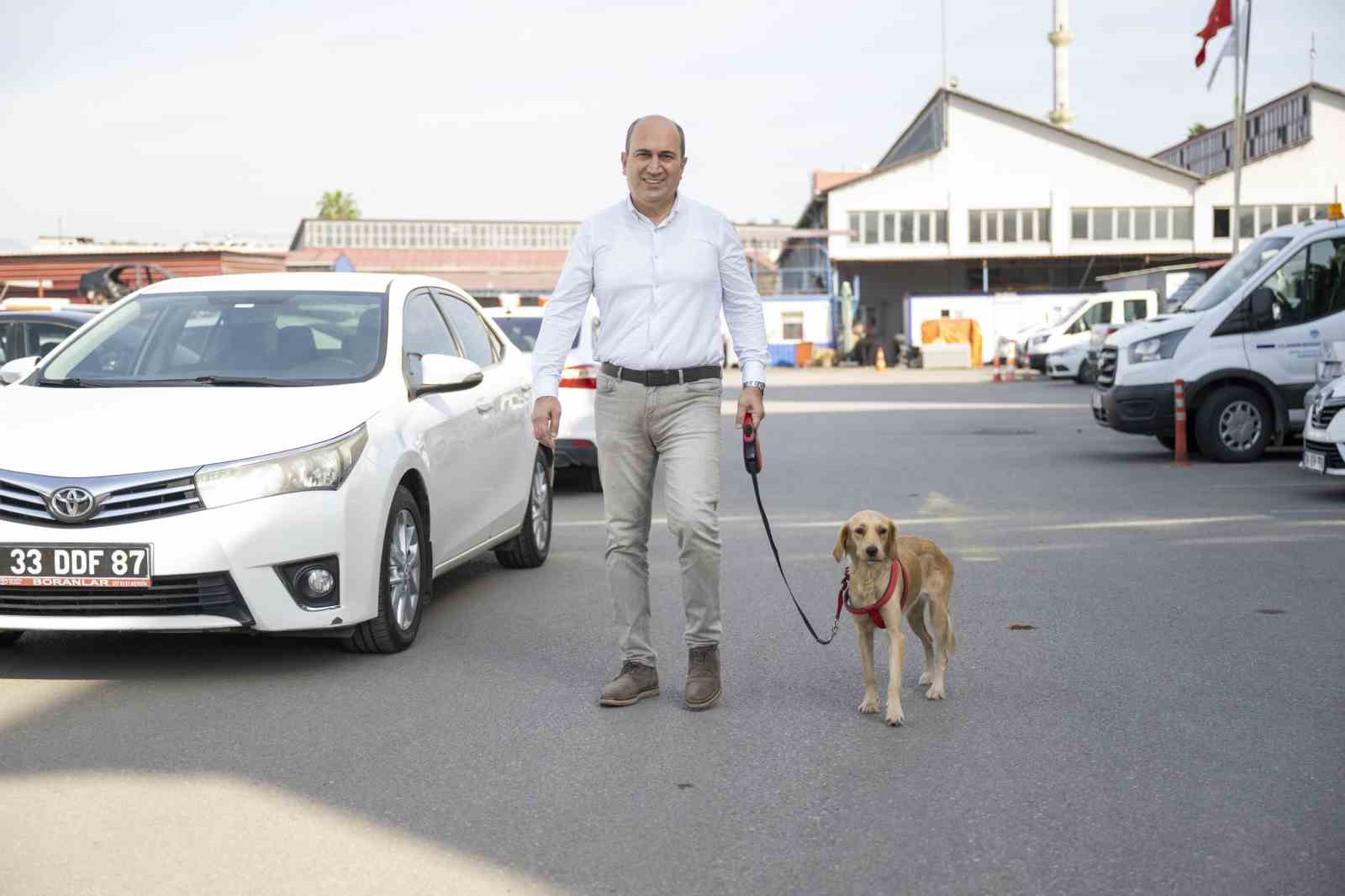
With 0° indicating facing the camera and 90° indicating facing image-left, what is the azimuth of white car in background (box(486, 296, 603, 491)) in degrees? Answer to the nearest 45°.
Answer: approximately 225°

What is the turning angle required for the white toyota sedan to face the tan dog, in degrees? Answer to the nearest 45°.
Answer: approximately 90° to its left

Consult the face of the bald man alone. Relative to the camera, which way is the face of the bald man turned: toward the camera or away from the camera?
toward the camera

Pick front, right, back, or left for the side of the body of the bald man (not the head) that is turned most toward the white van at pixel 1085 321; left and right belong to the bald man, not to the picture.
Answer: back

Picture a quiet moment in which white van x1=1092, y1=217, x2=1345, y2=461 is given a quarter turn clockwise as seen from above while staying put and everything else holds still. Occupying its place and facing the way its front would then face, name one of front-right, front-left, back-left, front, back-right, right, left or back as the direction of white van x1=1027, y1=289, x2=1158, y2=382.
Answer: front-right

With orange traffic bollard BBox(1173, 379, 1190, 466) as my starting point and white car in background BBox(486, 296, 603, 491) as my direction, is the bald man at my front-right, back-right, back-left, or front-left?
front-left

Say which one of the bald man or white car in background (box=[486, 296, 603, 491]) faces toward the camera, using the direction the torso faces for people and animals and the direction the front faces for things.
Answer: the bald man

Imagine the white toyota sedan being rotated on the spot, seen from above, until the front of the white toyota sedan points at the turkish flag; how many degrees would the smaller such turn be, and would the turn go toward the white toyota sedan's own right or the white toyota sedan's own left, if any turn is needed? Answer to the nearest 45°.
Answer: approximately 180°

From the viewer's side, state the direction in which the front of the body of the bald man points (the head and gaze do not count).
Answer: toward the camera

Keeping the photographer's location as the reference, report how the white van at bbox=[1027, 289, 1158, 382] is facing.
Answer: facing the viewer and to the left of the viewer

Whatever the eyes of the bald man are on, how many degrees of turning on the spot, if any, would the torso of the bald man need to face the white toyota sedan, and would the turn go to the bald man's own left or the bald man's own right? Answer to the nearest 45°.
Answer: approximately 90° to the bald man's own right

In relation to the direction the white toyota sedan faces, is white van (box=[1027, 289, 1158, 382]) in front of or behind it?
behind

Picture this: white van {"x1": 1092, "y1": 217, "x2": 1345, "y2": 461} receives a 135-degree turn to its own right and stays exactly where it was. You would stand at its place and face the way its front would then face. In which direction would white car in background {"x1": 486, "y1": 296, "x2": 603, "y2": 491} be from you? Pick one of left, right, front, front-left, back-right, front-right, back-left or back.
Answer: back-left
